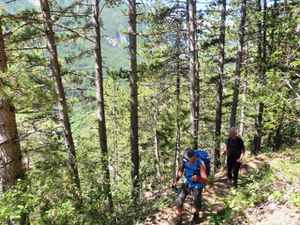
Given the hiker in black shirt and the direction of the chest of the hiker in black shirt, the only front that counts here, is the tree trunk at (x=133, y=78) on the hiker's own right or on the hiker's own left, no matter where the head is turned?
on the hiker's own right

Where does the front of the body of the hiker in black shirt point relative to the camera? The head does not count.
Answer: toward the camera

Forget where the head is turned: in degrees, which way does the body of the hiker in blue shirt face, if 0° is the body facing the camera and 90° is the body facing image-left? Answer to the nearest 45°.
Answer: approximately 45°

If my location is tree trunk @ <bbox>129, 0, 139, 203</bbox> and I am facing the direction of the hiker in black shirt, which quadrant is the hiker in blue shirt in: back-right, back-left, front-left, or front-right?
front-right

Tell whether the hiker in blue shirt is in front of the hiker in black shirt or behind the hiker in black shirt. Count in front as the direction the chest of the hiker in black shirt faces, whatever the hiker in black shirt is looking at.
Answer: in front

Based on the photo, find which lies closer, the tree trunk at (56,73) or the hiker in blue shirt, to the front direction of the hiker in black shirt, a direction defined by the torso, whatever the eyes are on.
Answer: the hiker in blue shirt

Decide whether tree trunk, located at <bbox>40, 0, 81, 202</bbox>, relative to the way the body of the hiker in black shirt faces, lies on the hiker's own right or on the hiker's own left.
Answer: on the hiker's own right

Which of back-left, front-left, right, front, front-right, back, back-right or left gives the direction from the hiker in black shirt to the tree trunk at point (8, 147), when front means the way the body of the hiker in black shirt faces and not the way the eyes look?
front-right

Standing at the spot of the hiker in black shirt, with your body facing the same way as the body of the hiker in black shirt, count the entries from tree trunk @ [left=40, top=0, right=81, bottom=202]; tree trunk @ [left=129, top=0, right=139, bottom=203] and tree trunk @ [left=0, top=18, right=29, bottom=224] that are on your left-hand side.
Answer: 0

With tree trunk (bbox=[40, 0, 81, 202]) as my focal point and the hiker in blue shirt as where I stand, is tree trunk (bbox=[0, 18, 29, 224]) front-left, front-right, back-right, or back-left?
front-left

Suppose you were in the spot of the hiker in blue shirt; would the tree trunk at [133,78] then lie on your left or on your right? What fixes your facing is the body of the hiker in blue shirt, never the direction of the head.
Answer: on your right

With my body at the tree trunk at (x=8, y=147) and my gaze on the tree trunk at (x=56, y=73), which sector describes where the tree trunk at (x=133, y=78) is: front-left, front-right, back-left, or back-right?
front-right

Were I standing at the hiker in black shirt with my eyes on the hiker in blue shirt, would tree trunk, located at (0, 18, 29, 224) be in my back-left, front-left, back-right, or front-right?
front-right
